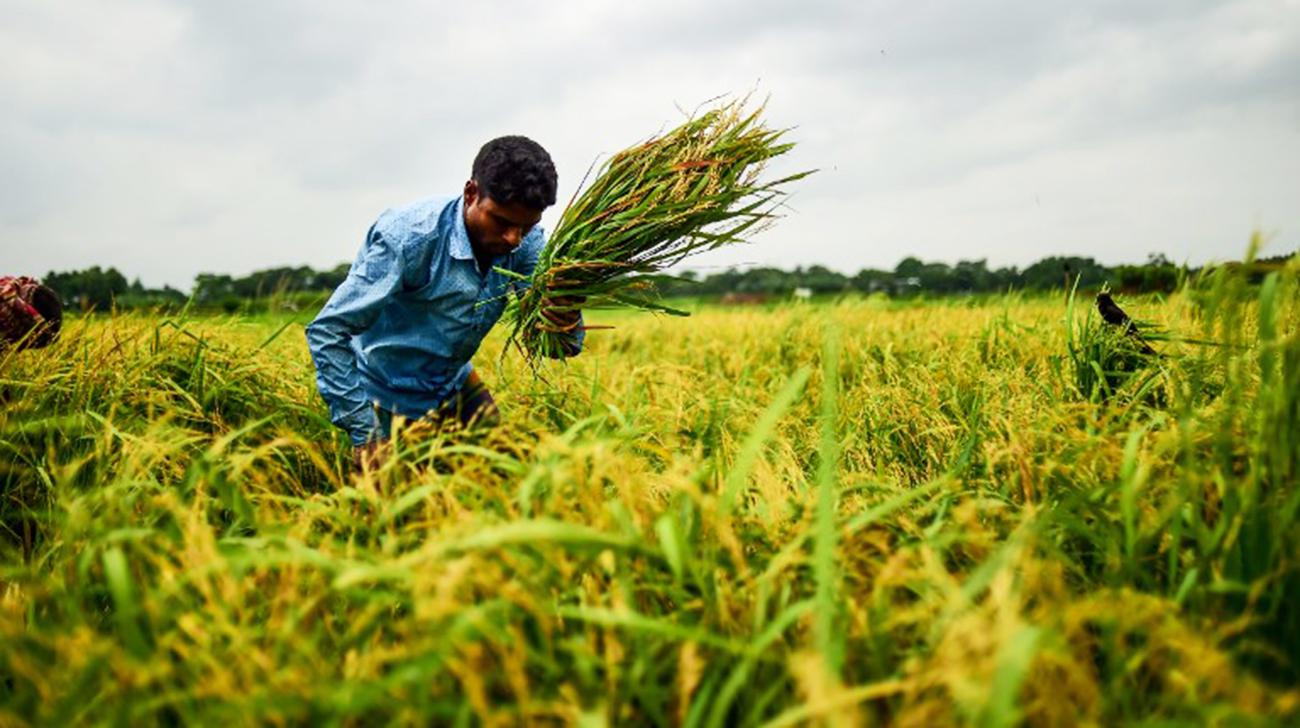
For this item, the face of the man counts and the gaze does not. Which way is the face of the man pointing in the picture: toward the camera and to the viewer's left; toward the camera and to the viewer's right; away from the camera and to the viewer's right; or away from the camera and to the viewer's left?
toward the camera and to the viewer's right

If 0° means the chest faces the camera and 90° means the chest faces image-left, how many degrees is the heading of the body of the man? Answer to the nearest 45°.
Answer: approximately 315°

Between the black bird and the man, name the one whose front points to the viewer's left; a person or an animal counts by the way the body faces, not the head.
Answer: the black bird

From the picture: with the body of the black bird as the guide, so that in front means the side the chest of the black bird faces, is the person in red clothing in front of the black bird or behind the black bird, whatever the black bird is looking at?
in front

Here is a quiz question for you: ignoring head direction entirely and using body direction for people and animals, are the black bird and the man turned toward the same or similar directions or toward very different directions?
very different directions

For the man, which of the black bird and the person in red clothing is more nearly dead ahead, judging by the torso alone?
the black bird

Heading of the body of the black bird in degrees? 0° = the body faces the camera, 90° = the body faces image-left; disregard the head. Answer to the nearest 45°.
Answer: approximately 90°

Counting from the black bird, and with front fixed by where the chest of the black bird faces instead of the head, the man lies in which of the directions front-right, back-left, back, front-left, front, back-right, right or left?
front-left

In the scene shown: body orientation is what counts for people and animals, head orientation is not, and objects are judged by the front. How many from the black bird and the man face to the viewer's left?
1

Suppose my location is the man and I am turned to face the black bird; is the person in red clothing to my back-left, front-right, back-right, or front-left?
back-left
